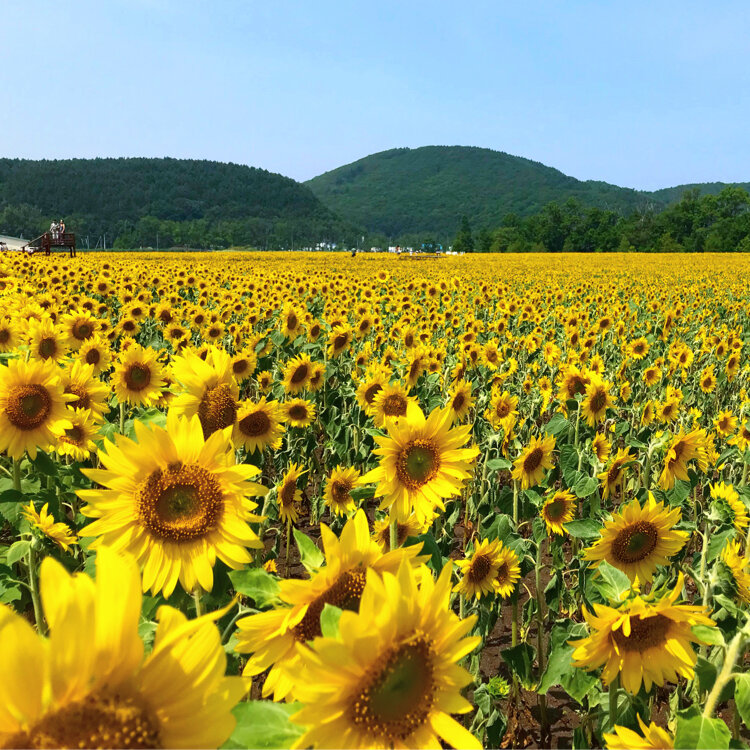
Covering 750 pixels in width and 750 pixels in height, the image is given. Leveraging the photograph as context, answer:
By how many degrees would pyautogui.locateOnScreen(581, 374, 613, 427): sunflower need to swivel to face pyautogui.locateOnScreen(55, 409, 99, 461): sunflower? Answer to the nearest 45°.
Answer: approximately 90° to its right

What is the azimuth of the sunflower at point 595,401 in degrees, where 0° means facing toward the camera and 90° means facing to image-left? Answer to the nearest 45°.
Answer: approximately 315°

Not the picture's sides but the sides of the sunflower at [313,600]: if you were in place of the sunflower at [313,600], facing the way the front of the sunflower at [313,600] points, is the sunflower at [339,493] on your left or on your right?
on your left

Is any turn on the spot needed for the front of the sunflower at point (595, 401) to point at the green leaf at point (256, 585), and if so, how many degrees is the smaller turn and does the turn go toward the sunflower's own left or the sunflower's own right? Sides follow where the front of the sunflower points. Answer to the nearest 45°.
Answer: approximately 45° to the sunflower's own right

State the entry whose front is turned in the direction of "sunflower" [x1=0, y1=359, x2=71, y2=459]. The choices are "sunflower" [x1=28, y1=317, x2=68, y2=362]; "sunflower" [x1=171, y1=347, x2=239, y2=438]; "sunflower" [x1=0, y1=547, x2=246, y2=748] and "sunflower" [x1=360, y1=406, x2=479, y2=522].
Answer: "sunflower" [x1=28, y1=317, x2=68, y2=362]

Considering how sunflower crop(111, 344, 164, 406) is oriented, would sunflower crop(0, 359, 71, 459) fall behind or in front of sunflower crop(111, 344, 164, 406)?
in front

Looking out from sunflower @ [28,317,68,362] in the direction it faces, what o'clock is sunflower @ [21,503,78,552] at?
sunflower @ [21,503,78,552] is roughly at 12 o'clock from sunflower @ [28,317,68,362].

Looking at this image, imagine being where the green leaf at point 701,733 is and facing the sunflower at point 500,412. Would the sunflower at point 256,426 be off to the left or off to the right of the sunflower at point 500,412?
left

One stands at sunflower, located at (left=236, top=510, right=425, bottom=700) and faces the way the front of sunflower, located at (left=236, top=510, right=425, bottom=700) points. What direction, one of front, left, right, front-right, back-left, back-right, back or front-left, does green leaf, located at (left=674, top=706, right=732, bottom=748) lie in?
front-left

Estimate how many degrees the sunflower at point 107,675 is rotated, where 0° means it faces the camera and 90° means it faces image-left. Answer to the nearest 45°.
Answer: approximately 0°

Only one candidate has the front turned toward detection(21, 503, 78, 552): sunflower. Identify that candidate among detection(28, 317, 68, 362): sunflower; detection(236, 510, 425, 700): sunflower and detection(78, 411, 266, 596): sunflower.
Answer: detection(28, 317, 68, 362): sunflower

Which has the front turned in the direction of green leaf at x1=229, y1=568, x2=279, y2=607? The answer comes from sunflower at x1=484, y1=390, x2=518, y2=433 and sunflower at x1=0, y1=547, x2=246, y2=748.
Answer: sunflower at x1=484, y1=390, x2=518, y2=433

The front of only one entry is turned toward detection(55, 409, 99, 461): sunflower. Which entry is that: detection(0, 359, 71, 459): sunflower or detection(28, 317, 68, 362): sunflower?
detection(28, 317, 68, 362): sunflower

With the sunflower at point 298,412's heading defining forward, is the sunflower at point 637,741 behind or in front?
in front
